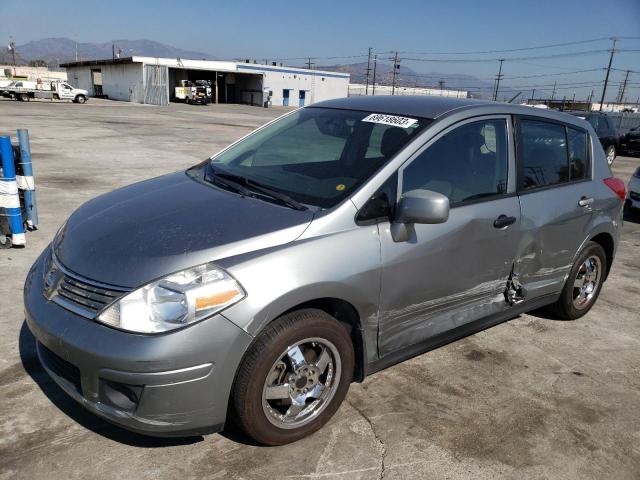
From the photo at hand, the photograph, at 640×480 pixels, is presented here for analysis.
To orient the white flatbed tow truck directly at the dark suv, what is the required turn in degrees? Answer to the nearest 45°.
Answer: approximately 45° to its right

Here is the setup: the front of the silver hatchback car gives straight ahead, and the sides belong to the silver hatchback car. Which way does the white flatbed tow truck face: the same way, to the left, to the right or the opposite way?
the opposite way

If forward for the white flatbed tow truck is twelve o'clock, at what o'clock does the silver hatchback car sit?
The silver hatchback car is roughly at 3 o'clock from the white flatbed tow truck.

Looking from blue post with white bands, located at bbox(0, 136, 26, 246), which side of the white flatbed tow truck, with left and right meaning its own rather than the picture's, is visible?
right

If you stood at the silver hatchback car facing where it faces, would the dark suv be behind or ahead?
behind

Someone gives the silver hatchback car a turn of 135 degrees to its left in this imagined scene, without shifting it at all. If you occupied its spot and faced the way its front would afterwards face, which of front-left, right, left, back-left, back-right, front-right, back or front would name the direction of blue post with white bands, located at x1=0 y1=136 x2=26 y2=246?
back-left

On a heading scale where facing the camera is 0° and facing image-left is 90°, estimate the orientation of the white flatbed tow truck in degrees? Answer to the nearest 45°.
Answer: approximately 270°

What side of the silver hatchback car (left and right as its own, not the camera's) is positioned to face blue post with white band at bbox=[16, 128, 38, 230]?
right

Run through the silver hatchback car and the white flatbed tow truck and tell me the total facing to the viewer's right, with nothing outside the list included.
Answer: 1

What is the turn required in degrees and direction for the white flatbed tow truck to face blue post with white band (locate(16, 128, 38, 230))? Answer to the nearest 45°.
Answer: approximately 90° to its right

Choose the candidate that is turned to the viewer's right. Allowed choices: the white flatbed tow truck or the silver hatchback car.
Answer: the white flatbed tow truck

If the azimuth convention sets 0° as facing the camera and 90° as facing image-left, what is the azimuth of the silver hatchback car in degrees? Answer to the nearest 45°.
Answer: approximately 45°
